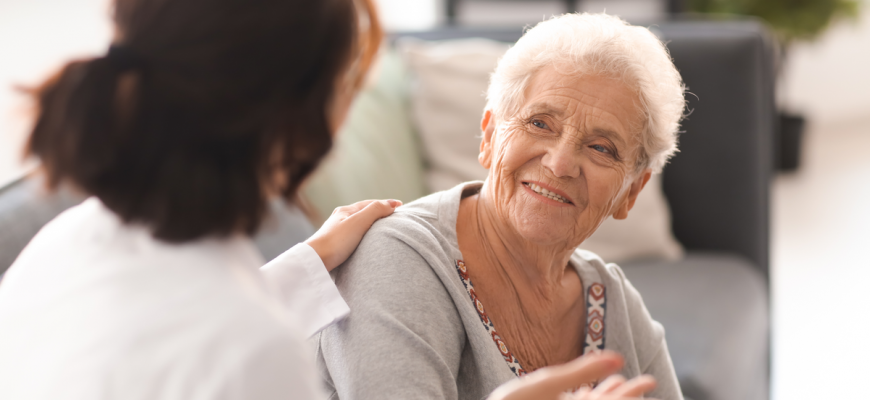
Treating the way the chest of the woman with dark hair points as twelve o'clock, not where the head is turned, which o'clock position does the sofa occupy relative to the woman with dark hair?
The sofa is roughly at 12 o'clock from the woman with dark hair.

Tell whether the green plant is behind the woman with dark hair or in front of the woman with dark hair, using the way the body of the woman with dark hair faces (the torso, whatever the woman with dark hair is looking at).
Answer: in front

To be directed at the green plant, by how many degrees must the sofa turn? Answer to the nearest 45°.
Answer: approximately 135° to its left

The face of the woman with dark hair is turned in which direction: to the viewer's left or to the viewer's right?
to the viewer's right

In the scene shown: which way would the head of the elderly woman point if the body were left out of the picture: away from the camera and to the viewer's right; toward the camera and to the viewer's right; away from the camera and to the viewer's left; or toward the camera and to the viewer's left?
toward the camera and to the viewer's left

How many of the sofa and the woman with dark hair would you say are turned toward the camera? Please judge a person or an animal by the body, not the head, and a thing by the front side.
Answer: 1

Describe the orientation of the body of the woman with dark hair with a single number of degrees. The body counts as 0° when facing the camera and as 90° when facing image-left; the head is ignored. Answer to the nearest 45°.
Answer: approximately 225°

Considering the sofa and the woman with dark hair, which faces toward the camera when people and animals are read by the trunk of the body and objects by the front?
the sofa

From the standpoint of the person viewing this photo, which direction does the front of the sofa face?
facing the viewer

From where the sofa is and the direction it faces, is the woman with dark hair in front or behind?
in front

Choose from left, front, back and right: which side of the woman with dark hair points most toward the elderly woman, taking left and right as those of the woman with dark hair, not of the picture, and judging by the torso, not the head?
front

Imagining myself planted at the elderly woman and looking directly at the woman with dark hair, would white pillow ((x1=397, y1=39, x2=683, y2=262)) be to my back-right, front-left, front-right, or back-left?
back-right
